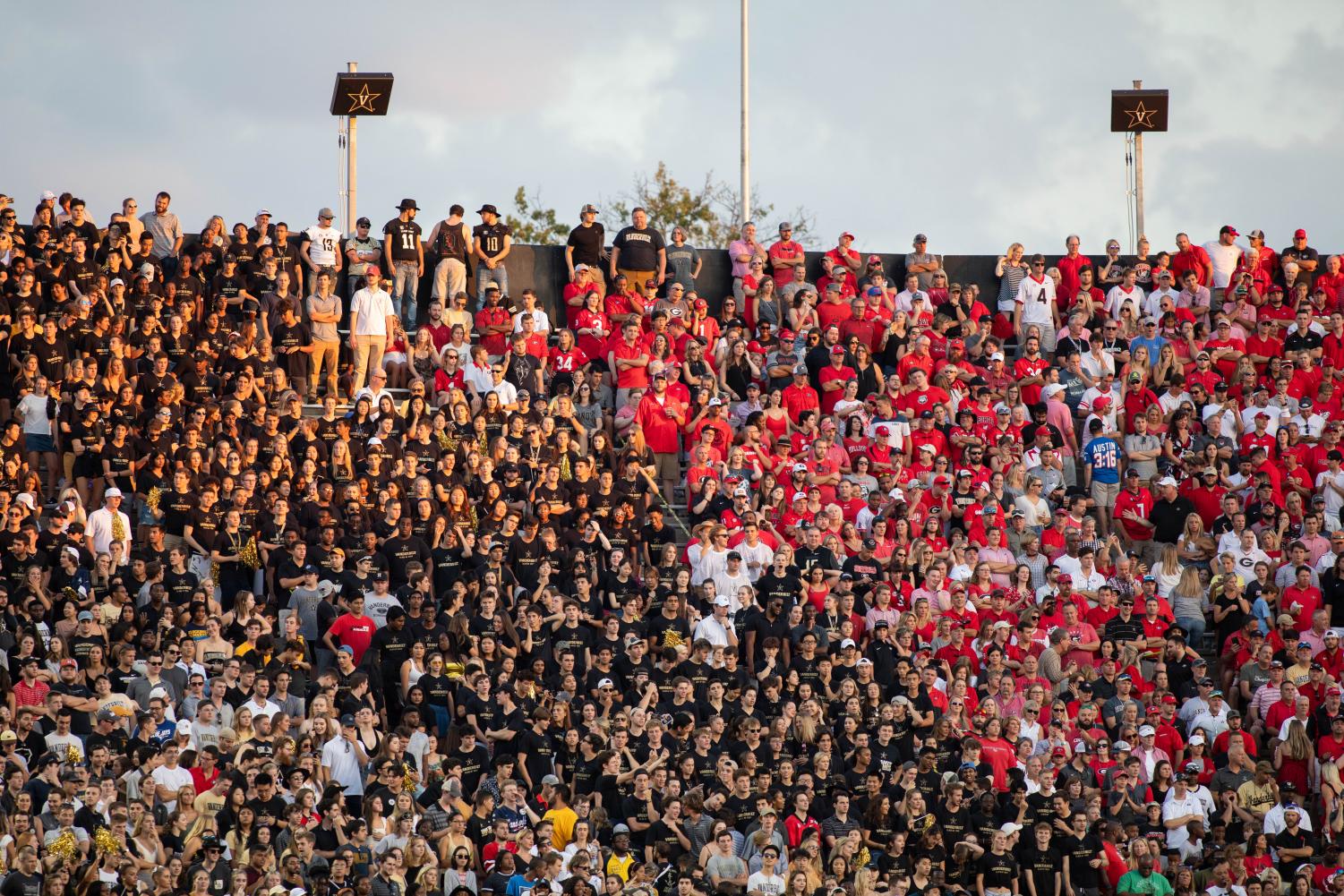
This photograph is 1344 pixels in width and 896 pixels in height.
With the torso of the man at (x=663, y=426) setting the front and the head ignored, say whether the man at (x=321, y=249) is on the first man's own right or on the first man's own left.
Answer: on the first man's own right

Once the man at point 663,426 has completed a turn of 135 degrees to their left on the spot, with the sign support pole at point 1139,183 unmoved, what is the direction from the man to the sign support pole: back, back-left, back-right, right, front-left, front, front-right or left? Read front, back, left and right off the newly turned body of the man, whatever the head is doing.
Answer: front

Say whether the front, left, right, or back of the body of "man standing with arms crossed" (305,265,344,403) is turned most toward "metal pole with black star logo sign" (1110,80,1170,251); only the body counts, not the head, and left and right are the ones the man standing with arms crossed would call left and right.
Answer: left

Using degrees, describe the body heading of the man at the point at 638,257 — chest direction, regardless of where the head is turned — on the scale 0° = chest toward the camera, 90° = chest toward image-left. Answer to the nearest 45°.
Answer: approximately 0°

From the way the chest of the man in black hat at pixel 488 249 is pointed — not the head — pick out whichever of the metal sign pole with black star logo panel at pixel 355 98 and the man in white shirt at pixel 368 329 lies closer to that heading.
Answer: the man in white shirt

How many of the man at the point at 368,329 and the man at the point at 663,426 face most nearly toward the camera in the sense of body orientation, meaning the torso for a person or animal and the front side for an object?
2

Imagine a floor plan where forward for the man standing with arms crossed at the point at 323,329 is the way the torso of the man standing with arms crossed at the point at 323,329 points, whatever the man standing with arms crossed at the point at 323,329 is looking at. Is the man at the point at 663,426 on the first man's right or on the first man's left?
on the first man's left

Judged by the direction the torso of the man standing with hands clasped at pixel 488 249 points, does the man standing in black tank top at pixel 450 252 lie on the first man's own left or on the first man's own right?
on the first man's own right
